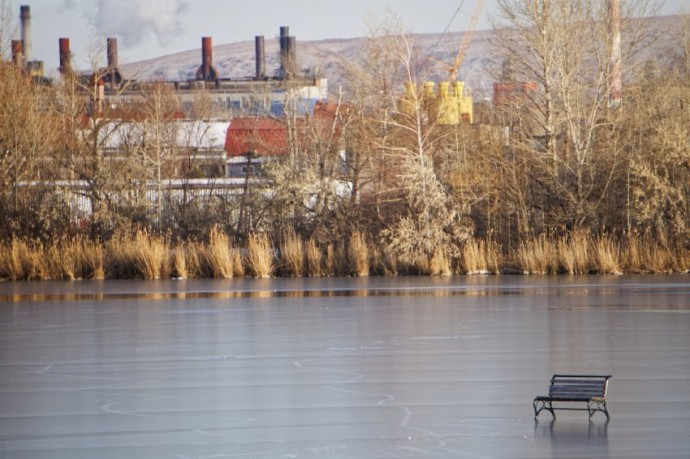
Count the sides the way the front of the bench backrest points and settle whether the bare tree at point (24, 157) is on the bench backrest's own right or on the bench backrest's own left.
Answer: on the bench backrest's own right

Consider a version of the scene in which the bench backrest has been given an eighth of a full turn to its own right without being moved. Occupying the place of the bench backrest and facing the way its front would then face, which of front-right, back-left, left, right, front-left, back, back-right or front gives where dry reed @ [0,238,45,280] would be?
front-right

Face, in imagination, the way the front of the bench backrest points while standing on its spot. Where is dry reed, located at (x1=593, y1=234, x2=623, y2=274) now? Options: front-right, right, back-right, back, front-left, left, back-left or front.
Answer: back-right

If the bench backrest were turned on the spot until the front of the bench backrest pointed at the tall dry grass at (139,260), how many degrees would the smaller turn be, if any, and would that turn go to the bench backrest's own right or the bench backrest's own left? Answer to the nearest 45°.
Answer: approximately 90° to the bench backrest's own right

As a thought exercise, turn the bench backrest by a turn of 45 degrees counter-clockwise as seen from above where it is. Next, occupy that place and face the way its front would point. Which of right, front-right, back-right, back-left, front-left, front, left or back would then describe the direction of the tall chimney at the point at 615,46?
back

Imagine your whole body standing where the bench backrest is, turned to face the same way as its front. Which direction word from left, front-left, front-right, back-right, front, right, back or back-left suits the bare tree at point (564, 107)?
back-right

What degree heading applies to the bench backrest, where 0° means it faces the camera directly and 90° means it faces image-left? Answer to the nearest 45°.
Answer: approximately 45°
